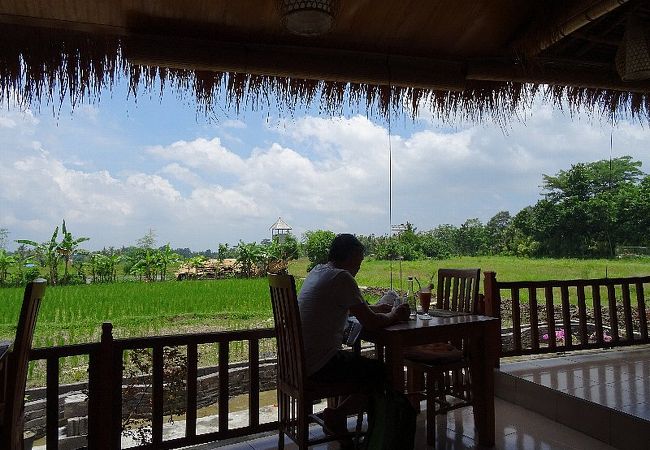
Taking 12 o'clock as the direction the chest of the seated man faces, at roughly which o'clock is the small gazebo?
The small gazebo is roughly at 10 o'clock from the seated man.

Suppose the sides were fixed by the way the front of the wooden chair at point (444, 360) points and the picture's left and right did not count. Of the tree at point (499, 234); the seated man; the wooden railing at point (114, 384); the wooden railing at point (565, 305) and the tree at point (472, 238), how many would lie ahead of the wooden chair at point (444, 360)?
2

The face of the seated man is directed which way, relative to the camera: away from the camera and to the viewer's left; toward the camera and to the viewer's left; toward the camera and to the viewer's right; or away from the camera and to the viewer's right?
away from the camera and to the viewer's right

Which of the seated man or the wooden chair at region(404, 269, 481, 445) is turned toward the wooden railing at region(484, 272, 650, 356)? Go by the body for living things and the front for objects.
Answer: the seated man

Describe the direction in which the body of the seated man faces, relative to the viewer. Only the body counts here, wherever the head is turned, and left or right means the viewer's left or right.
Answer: facing away from the viewer and to the right of the viewer

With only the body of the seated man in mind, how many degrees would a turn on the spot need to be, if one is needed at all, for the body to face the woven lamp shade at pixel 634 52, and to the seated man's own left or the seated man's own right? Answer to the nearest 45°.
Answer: approximately 45° to the seated man's own right

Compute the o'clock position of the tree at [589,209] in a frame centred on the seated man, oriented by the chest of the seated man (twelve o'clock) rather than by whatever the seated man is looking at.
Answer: The tree is roughly at 12 o'clock from the seated man.

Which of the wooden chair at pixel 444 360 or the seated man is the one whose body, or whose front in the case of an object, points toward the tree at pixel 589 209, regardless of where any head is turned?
the seated man

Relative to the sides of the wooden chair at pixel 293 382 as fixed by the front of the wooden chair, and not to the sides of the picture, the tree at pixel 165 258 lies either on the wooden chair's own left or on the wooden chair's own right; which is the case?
on the wooden chair's own left

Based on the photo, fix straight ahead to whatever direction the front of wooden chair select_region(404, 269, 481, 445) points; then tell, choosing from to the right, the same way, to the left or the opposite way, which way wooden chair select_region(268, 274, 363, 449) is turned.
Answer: the opposite way

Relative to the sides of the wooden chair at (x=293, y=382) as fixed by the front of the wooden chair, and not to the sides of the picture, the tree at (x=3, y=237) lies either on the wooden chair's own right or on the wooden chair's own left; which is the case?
on the wooden chair's own left

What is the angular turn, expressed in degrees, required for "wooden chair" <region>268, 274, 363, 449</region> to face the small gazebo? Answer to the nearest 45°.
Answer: approximately 45° to its left

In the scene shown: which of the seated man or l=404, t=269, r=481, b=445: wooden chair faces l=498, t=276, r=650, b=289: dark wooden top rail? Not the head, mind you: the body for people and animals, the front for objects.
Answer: the seated man

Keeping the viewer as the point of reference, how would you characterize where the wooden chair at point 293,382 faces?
facing away from the viewer and to the right of the viewer

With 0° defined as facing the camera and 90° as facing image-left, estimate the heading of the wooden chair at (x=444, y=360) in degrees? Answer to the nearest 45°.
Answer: approximately 45°
